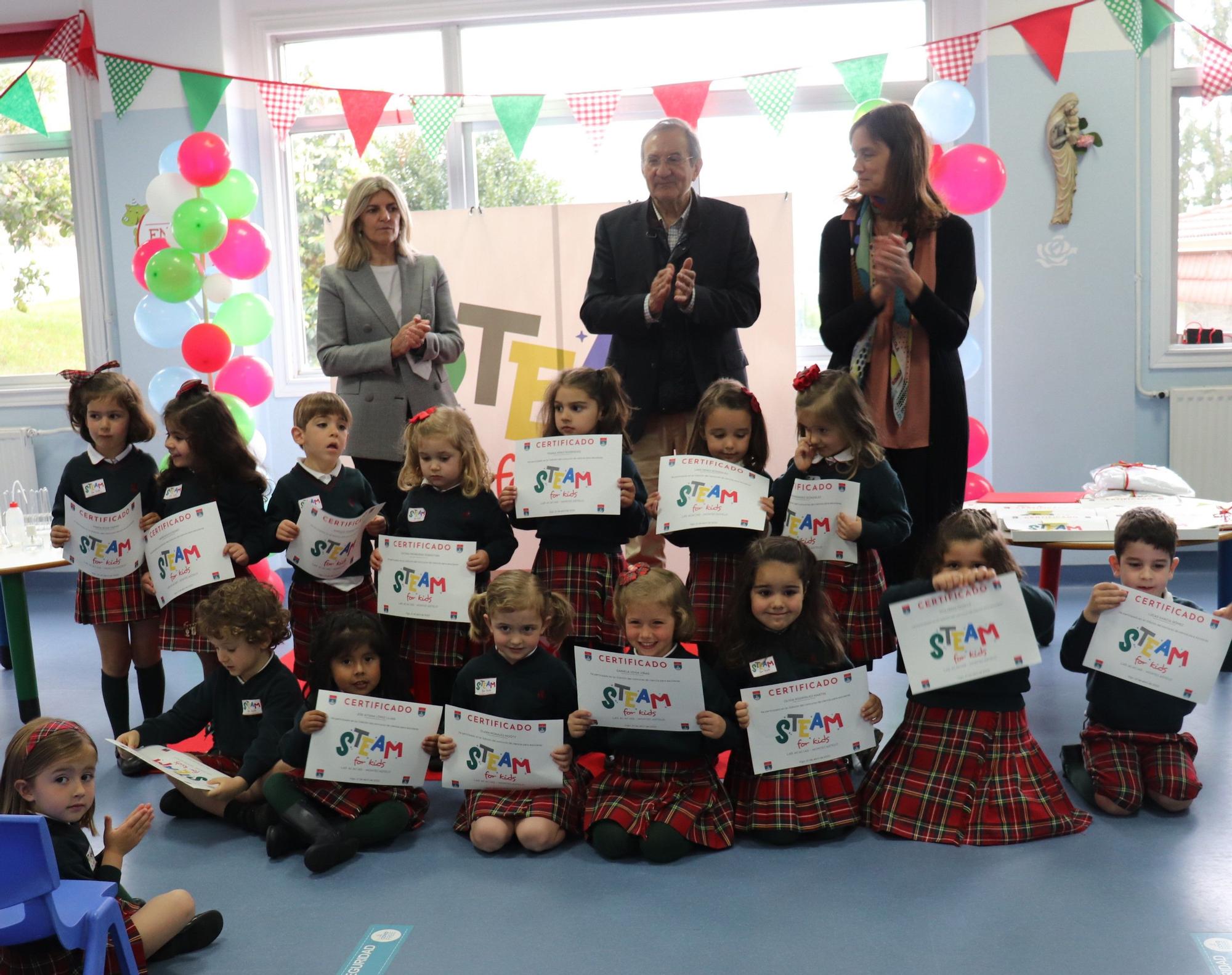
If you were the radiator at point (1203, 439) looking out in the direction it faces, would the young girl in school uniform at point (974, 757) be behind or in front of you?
in front

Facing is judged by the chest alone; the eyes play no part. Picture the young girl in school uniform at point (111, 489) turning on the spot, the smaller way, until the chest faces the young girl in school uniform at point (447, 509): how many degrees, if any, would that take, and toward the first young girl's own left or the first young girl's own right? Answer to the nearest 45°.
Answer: approximately 45° to the first young girl's own left

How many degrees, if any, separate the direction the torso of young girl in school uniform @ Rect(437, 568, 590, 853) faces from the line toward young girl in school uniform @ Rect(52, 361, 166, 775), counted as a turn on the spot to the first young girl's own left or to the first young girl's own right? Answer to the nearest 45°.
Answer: approximately 135° to the first young girl's own right

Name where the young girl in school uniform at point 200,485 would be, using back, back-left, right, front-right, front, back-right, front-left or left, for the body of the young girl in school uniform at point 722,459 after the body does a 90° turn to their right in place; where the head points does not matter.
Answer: front

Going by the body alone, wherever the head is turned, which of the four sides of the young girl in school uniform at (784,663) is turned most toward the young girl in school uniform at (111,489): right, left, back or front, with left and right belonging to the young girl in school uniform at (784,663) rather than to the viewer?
right

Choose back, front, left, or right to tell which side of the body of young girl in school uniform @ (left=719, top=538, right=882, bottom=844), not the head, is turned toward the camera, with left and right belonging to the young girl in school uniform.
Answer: front

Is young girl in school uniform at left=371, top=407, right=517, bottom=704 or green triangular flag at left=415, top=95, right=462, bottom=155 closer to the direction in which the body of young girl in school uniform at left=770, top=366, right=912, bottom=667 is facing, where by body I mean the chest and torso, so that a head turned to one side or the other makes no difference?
the young girl in school uniform

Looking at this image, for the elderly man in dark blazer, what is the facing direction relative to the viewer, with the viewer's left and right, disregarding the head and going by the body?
facing the viewer
